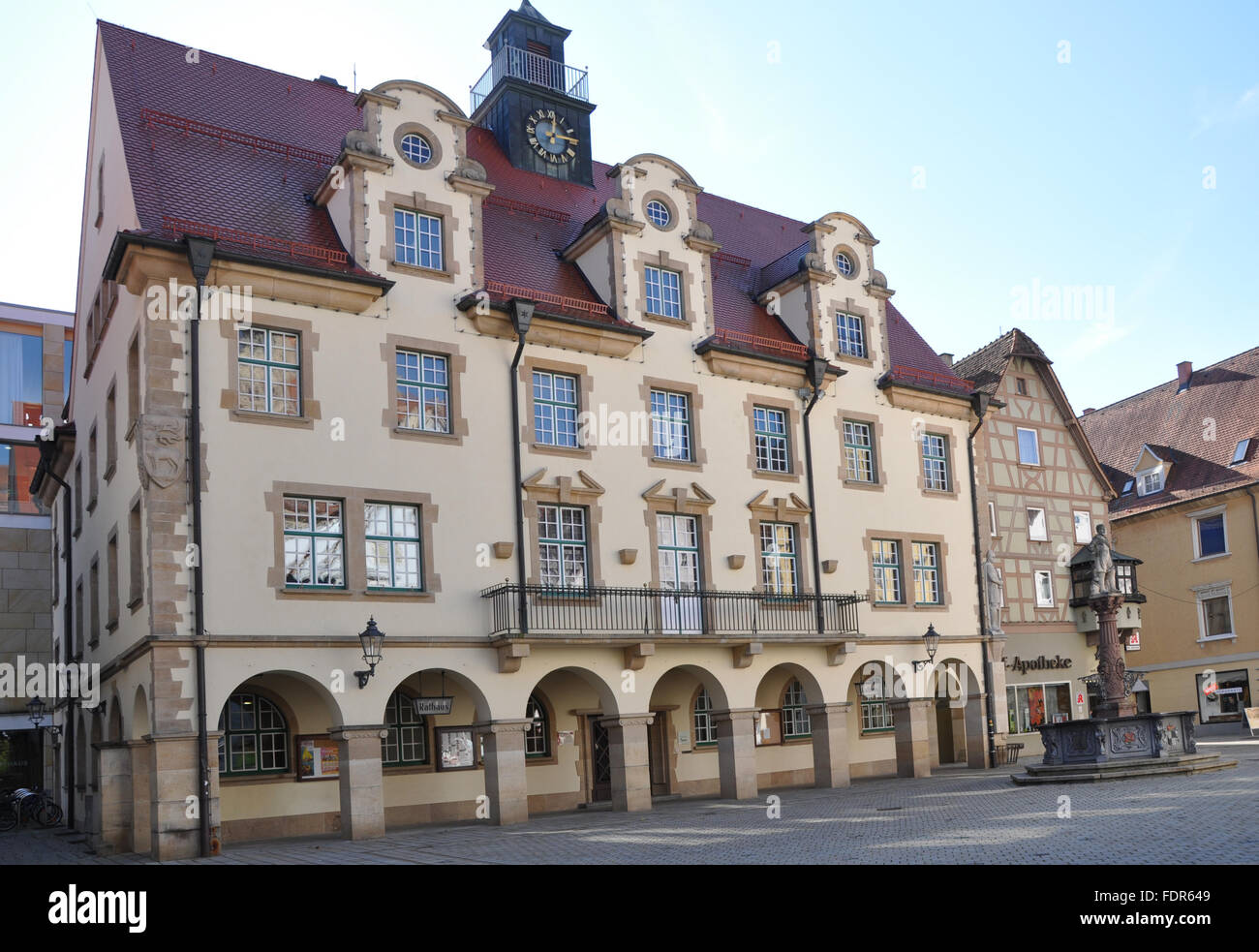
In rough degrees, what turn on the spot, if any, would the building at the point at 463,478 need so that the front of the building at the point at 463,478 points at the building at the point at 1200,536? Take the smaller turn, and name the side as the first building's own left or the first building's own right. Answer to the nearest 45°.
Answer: approximately 90° to the first building's own left

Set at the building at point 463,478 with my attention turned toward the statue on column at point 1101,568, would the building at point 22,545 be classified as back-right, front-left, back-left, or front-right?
back-left

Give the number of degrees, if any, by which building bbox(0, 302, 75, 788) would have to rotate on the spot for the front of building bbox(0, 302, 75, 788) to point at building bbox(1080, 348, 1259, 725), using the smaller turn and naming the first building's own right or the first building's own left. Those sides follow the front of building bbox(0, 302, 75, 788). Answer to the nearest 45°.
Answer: approximately 45° to the first building's own left

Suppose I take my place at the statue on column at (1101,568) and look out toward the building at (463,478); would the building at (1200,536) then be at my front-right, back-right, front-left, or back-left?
back-right

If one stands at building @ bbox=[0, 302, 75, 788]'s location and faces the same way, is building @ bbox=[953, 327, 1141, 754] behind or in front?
in front

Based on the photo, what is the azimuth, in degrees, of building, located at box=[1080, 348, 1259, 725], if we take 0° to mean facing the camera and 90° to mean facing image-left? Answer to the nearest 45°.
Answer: approximately 45°

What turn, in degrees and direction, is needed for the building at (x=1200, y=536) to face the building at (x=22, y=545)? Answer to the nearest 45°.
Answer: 0° — it already faces it

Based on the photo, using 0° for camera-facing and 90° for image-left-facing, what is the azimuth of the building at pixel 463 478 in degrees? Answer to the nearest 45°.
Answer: approximately 315°
